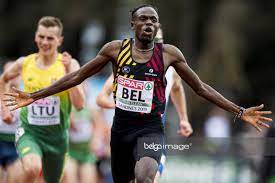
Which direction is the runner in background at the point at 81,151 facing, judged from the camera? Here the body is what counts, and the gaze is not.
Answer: toward the camera

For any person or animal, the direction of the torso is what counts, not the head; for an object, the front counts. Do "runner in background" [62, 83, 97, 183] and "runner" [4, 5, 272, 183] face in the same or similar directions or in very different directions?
same or similar directions

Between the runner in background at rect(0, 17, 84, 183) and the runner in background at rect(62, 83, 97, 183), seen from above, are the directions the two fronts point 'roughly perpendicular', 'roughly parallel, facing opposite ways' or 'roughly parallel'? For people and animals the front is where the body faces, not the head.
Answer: roughly parallel

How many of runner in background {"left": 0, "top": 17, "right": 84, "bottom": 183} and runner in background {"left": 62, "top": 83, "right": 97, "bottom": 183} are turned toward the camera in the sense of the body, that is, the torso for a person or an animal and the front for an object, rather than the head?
2

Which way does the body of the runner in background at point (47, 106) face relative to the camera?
toward the camera

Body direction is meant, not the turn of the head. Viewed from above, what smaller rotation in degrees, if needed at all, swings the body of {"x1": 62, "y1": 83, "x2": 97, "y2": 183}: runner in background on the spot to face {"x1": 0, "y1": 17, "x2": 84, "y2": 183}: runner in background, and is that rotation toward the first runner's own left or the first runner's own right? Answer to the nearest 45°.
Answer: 0° — they already face them

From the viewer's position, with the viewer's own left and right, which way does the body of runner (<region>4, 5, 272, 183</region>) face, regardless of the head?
facing the viewer

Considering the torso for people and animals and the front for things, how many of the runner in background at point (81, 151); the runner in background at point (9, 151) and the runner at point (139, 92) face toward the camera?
3

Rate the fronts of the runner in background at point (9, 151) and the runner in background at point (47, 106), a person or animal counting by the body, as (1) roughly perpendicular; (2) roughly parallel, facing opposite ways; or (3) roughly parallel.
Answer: roughly parallel

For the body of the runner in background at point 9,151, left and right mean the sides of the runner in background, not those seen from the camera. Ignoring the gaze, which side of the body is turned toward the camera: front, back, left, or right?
front

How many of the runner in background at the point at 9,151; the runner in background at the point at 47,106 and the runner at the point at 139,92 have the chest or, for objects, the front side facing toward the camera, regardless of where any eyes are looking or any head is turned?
3

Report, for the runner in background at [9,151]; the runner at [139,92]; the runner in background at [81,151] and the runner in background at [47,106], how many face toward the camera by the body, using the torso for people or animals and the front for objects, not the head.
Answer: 4
